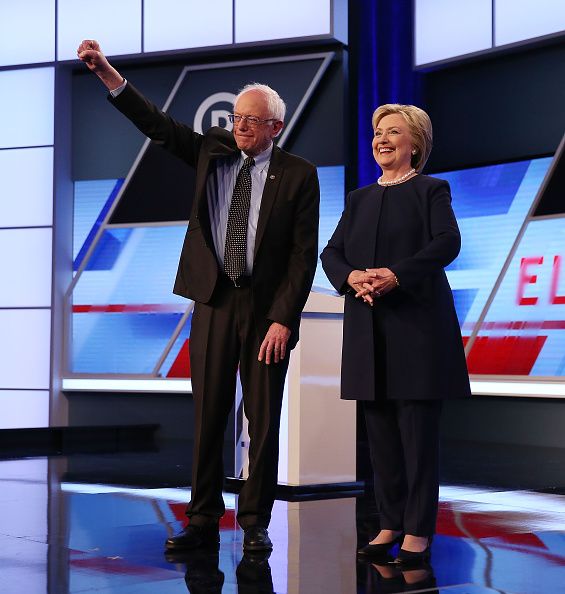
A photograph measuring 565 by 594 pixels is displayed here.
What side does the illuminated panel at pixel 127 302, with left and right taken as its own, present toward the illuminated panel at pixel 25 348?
right

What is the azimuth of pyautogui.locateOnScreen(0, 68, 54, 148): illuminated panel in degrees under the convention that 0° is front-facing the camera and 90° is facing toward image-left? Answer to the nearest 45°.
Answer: approximately 0°

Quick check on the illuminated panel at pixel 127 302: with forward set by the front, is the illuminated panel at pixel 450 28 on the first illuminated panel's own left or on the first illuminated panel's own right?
on the first illuminated panel's own left

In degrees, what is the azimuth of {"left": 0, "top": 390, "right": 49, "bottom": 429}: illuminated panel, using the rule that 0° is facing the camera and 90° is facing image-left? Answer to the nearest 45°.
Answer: approximately 0°

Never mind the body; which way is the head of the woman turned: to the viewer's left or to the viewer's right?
to the viewer's left

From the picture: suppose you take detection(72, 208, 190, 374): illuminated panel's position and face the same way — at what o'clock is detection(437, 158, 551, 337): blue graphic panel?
The blue graphic panel is roughly at 10 o'clock from the illuminated panel.
